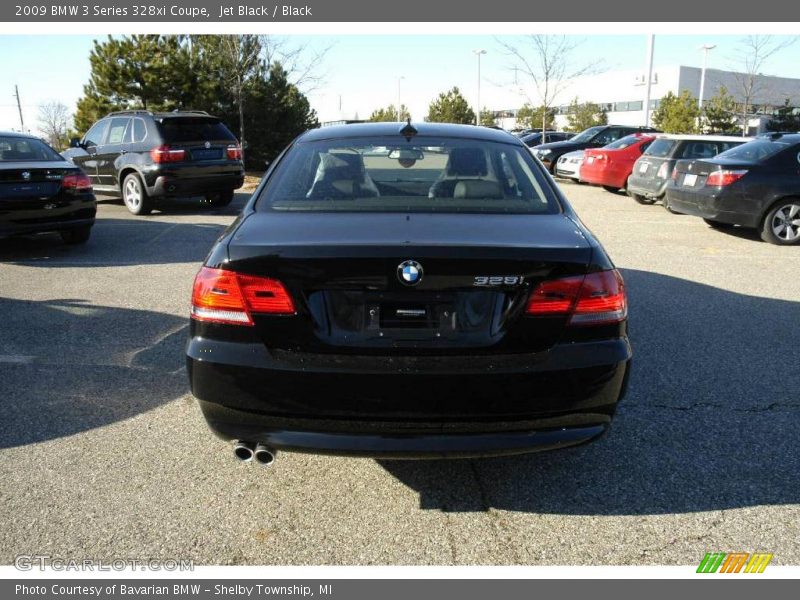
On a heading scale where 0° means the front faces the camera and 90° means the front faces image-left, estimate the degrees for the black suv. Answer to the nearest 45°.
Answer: approximately 135°

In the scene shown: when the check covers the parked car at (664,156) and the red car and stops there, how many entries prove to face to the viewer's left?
0

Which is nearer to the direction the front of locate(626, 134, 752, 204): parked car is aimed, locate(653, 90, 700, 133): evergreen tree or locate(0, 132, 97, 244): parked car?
the evergreen tree

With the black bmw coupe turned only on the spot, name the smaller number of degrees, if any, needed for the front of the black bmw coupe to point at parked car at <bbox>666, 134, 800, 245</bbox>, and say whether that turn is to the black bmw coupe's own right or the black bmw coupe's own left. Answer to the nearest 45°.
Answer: approximately 45° to the black bmw coupe's own right

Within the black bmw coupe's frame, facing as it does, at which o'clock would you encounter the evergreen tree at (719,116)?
The evergreen tree is roughly at 1 o'clock from the black bmw coupe.

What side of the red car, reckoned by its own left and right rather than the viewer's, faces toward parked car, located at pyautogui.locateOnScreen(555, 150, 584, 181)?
left

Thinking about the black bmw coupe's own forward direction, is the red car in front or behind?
in front

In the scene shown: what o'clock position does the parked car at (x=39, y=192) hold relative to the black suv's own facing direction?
The parked car is roughly at 8 o'clock from the black suv.

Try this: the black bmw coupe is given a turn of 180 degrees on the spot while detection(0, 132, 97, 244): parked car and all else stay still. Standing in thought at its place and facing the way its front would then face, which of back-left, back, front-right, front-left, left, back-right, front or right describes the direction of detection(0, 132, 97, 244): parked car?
back-right

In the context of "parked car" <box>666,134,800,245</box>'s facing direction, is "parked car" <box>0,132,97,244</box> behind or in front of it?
behind

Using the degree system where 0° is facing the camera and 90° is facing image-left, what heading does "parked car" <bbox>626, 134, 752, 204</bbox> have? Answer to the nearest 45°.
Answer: approximately 225°

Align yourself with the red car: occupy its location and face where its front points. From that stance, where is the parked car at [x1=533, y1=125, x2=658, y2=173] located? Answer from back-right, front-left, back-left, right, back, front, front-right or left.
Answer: front-left

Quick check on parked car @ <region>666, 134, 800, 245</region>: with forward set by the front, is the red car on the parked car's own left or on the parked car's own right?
on the parked car's own left

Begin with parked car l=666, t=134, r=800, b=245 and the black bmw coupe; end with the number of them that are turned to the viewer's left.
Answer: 0

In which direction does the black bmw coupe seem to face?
away from the camera

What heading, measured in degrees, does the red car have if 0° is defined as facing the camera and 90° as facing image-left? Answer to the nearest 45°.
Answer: approximately 225°
